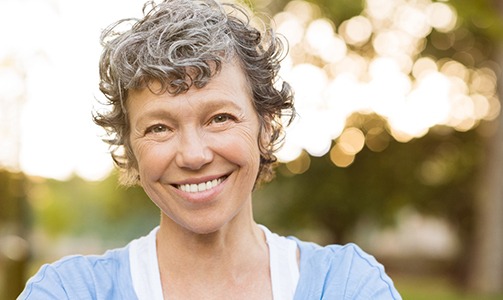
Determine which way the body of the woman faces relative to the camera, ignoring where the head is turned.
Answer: toward the camera

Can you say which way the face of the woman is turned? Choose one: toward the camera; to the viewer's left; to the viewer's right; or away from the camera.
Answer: toward the camera

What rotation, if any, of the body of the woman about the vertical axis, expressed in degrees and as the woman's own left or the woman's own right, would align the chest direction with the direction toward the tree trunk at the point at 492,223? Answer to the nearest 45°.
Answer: approximately 135° to the woman's own left
